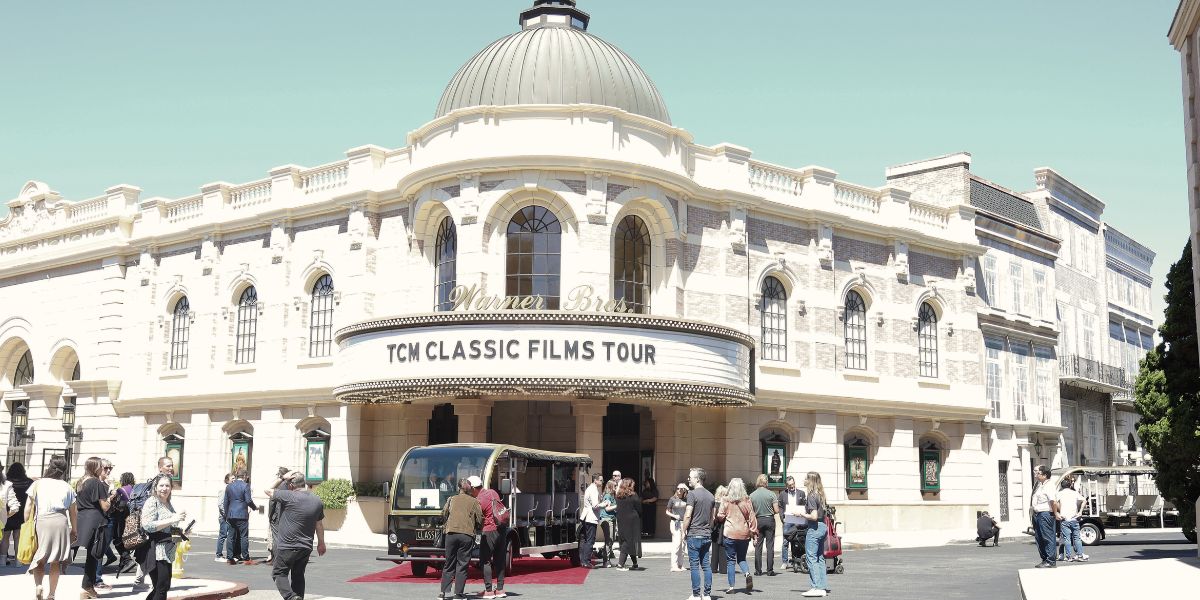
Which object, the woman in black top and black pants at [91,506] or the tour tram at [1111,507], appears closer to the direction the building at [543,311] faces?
the woman in black top and black pants

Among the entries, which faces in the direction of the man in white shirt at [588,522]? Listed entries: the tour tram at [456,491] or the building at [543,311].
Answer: the building

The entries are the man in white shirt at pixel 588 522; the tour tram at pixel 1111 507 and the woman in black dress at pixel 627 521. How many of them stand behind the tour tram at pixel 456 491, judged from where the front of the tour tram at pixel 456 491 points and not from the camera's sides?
3

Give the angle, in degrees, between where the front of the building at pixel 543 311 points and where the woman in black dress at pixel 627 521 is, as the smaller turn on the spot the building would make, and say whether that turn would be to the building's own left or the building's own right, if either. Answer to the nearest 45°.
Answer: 0° — it already faces them

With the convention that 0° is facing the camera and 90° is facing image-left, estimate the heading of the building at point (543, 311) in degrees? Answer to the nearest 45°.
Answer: approximately 0°

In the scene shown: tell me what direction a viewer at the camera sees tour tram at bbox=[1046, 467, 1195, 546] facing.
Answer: facing to the left of the viewer

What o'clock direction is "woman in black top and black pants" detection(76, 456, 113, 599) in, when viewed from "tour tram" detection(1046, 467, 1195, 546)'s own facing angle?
The woman in black top and black pants is roughly at 10 o'clock from the tour tram.

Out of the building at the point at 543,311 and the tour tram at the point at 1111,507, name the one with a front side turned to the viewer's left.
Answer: the tour tram

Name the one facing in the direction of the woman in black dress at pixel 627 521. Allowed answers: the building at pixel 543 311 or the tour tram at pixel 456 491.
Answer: the building

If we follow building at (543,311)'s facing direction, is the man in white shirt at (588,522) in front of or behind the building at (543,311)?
in front

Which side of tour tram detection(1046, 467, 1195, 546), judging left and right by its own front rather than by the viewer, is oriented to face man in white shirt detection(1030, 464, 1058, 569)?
left

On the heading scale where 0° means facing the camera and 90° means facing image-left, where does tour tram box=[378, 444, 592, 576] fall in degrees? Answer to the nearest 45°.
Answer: approximately 45°

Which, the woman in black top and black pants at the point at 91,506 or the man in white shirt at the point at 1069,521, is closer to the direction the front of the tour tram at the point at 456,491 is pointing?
the woman in black top and black pants

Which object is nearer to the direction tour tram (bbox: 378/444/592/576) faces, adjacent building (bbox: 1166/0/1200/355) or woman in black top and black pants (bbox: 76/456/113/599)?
the woman in black top and black pants

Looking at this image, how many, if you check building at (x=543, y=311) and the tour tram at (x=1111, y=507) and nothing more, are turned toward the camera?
1

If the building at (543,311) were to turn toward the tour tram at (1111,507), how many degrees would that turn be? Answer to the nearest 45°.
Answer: approximately 90° to its left
